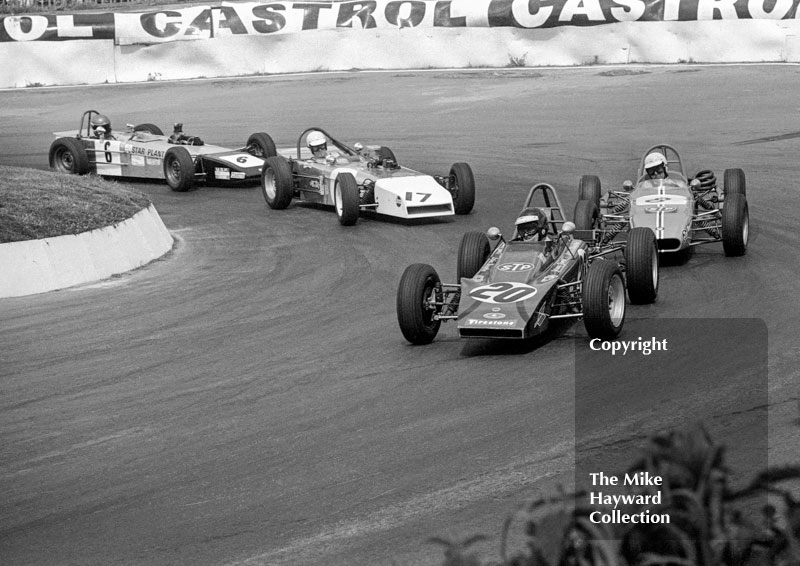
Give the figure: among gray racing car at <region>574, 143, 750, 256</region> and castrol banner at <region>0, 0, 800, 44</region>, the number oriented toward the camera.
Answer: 2

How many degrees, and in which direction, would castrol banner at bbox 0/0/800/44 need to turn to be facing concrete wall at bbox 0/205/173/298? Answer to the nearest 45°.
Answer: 0° — it already faces it

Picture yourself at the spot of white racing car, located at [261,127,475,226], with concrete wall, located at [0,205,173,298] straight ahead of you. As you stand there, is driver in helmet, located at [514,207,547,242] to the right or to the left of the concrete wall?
left

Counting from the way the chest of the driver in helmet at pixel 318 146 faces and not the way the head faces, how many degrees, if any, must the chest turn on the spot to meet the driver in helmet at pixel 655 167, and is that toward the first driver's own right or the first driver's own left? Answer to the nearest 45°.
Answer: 0° — they already face them

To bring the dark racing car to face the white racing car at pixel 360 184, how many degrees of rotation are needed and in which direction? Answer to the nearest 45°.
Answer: approximately 135° to its right

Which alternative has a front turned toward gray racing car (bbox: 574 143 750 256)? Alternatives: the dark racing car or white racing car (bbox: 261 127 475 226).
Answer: white racing car (bbox: 261 127 475 226)

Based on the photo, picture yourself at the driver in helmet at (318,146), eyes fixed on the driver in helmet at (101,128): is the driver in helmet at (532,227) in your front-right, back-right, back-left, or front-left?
back-left

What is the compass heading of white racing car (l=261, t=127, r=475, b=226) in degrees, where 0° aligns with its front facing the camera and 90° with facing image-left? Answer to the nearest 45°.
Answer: approximately 315°

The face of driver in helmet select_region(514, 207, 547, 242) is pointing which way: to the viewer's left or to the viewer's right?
to the viewer's left

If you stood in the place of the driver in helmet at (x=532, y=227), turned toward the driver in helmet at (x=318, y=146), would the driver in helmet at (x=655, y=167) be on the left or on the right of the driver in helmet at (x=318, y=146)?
right

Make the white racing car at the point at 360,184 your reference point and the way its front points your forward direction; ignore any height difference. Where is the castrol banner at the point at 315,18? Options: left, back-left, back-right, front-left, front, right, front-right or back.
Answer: back-left

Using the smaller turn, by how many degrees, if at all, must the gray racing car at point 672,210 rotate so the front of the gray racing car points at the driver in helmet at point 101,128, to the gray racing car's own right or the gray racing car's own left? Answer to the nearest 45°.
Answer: approximately 135° to the gray racing car's own right

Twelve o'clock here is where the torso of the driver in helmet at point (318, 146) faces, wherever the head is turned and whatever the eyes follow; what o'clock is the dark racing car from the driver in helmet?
The dark racing car is roughly at 1 o'clock from the driver in helmet.
